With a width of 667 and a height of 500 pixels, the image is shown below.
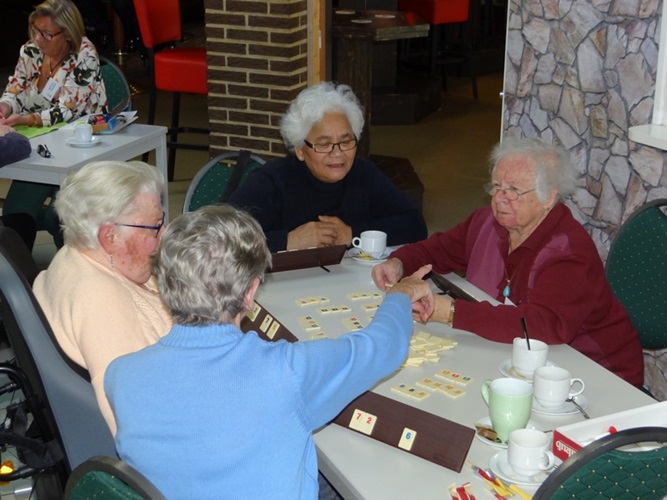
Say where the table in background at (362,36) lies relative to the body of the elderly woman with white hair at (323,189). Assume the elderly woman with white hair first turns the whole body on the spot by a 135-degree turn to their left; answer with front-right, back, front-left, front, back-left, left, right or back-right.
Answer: front-left

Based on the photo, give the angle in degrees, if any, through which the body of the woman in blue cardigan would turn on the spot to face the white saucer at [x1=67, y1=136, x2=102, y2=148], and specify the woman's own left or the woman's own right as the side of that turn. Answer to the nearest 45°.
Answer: approximately 45° to the woman's own left

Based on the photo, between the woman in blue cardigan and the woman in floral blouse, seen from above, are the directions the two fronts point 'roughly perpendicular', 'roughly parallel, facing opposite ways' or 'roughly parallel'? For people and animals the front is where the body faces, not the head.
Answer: roughly parallel, facing opposite ways

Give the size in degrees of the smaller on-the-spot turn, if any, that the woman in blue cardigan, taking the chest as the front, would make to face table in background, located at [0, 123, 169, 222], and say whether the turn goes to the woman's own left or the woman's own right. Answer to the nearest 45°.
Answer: approximately 45° to the woman's own left

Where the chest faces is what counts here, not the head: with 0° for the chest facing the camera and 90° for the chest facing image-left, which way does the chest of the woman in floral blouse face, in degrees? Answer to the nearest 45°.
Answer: approximately 45°

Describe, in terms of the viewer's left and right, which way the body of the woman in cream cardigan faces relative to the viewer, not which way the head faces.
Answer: facing to the right of the viewer

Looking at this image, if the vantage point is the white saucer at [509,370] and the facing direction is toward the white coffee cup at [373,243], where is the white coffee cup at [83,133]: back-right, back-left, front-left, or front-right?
front-left

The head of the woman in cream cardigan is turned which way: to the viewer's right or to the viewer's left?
to the viewer's right

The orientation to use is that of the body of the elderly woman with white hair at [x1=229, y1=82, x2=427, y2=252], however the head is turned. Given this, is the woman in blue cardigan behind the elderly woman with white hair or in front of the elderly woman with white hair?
in front

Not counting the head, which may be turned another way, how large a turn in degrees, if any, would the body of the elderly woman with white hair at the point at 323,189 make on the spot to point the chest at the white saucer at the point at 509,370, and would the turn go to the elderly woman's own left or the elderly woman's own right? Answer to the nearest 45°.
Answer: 0° — they already face it

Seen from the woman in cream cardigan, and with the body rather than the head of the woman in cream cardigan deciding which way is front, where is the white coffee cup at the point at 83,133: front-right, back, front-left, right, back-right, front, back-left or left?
left

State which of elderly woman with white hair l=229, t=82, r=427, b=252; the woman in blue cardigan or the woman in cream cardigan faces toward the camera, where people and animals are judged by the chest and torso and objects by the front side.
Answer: the elderly woman with white hair

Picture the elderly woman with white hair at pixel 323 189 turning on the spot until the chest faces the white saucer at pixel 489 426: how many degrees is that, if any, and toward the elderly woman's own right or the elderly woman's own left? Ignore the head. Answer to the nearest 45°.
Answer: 0° — they already face it

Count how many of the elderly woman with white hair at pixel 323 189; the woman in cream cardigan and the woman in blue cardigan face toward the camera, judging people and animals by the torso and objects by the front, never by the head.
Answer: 1

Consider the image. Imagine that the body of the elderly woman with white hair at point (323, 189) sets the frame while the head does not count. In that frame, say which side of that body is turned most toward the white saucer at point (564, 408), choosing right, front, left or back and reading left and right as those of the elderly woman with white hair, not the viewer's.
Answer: front

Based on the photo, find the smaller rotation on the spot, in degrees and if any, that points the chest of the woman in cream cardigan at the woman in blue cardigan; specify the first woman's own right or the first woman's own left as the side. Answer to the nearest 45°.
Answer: approximately 90° to the first woman's own right

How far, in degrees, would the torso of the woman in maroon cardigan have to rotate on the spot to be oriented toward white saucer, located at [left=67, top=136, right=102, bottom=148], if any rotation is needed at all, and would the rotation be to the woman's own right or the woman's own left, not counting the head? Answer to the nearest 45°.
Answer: approximately 90° to the woman's own right

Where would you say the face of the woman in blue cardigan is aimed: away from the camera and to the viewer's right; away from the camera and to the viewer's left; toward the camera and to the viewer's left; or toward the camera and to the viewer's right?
away from the camera and to the viewer's right

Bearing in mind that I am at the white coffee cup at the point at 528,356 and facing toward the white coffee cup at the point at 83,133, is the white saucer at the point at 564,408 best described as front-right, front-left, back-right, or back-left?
back-left

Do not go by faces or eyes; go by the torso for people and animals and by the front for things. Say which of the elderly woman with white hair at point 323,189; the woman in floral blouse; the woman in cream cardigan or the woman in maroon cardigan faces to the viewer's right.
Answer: the woman in cream cardigan

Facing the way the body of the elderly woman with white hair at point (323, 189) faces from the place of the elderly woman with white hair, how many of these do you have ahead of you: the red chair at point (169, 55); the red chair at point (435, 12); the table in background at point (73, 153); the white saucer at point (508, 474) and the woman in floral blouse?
1

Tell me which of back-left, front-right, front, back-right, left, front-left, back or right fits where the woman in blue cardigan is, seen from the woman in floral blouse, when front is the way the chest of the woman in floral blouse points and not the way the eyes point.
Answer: front-left

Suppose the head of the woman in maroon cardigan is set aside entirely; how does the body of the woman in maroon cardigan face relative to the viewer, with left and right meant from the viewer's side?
facing the viewer and to the left of the viewer
